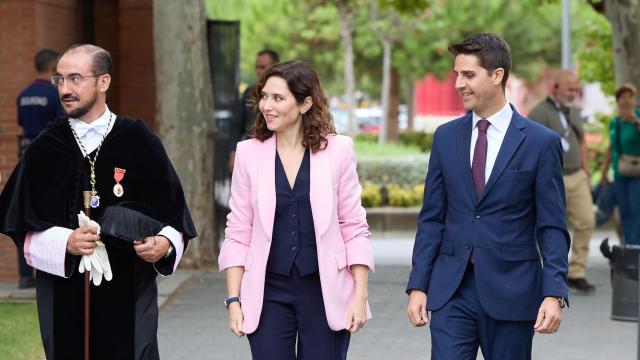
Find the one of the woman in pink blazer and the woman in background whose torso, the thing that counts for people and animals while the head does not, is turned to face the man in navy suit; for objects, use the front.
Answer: the woman in background

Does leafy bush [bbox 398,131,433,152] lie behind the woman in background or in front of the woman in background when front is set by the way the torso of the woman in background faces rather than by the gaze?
behind

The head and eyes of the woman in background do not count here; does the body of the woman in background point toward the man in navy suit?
yes

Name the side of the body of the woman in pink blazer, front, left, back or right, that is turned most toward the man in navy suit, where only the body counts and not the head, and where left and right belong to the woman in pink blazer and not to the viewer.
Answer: left

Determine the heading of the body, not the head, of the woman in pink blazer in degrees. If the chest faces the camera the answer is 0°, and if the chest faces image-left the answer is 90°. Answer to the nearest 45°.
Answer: approximately 0°

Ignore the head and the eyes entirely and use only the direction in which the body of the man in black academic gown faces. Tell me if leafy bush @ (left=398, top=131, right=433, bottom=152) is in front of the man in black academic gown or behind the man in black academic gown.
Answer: behind

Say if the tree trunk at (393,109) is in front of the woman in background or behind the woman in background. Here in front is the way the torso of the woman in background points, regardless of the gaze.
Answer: behind

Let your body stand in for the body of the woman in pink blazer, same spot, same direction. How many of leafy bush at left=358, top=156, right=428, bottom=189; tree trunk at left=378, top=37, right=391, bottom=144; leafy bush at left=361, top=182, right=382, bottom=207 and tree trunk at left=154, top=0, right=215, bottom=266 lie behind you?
4

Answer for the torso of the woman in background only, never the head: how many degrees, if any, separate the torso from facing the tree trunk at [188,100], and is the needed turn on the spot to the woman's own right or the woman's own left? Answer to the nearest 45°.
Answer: approximately 90° to the woman's own right
